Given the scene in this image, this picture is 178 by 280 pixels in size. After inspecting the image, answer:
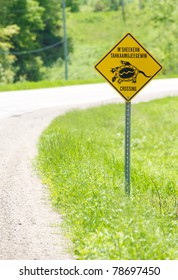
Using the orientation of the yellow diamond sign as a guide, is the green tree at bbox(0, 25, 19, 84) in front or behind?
behind

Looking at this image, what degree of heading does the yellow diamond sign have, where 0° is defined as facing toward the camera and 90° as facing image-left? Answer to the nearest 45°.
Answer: approximately 0°
